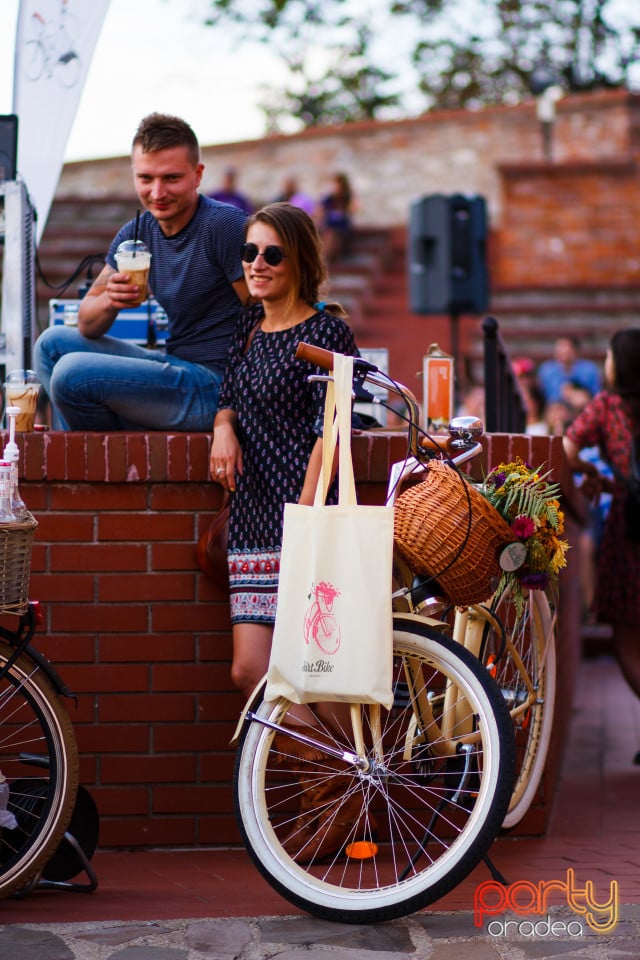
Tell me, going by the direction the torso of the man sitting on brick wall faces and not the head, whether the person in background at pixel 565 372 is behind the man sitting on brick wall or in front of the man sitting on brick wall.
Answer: behind

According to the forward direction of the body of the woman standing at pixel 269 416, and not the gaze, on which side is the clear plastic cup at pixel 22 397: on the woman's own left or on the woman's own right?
on the woman's own right

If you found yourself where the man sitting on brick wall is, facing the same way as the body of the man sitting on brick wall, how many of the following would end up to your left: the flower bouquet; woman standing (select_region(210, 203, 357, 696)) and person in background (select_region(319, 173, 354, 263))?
2

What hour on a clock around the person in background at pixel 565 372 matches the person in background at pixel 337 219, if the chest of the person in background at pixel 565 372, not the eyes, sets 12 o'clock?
the person in background at pixel 337 219 is roughly at 5 o'clock from the person in background at pixel 565 372.

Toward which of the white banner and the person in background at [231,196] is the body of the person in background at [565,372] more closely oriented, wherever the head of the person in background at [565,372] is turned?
the white banner

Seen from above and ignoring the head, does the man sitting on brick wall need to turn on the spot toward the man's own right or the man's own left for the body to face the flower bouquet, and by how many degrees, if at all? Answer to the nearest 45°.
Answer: approximately 90° to the man's own left

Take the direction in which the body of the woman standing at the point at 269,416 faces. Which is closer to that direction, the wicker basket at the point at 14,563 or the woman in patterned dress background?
the wicker basket
